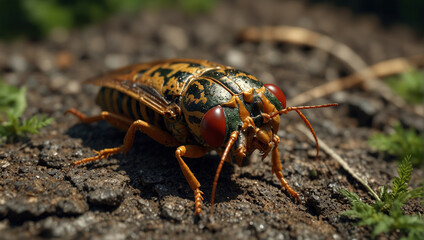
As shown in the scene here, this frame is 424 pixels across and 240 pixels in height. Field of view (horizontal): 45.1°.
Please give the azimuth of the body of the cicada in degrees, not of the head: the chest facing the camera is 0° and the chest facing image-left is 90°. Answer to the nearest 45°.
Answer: approximately 315°

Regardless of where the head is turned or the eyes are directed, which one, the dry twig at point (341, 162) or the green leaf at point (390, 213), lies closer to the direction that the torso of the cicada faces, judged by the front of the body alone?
the green leaf

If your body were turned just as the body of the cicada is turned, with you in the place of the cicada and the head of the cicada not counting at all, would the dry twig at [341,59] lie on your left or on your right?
on your left

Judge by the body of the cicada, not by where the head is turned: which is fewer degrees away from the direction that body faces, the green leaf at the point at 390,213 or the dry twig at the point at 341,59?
the green leaf

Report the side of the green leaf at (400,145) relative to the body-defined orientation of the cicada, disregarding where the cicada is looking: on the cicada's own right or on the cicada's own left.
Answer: on the cicada's own left
